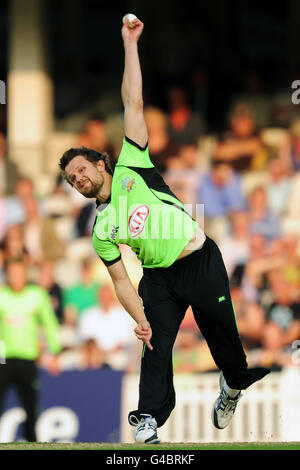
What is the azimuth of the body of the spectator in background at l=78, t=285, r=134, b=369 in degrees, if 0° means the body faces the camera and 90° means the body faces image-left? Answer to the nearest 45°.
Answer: approximately 0°

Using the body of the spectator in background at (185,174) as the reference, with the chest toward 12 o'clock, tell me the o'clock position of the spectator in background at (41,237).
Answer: the spectator in background at (41,237) is roughly at 3 o'clock from the spectator in background at (185,174).

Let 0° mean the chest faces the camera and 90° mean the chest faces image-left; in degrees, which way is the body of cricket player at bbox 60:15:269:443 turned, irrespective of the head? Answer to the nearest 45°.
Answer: approximately 0°

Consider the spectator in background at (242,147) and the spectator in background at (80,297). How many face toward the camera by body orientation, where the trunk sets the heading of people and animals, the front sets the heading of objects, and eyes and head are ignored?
2

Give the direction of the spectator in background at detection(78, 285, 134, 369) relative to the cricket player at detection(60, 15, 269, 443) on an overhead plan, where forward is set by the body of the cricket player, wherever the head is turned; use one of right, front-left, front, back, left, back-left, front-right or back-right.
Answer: back
